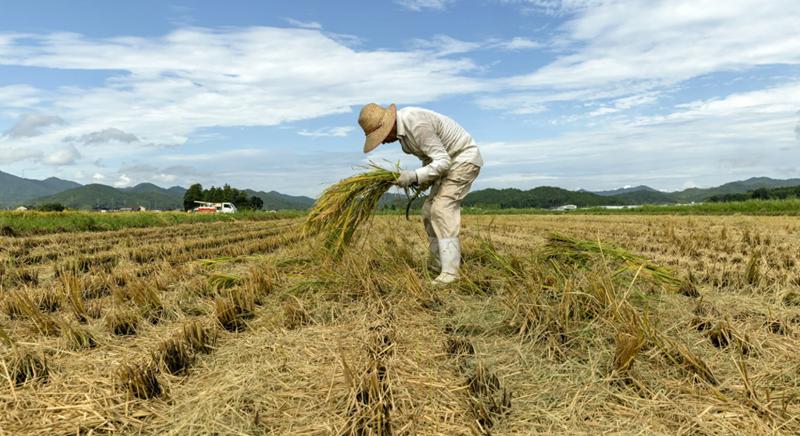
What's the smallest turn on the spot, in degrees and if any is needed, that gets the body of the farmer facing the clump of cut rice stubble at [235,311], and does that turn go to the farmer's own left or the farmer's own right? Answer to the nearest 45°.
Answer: approximately 45° to the farmer's own left

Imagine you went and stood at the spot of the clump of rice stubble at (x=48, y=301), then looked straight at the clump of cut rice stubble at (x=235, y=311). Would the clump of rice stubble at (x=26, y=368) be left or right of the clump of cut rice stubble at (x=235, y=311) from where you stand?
right

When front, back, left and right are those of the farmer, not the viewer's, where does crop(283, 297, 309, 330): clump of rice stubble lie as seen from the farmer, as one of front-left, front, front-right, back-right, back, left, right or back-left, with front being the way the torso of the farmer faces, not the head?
front-left

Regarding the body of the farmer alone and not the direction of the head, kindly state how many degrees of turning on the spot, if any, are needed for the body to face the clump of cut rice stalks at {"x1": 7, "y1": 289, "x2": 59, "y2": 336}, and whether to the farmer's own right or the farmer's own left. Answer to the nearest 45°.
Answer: approximately 45° to the farmer's own left

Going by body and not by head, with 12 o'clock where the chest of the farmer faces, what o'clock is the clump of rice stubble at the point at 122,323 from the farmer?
The clump of rice stubble is roughly at 11 o'clock from the farmer.

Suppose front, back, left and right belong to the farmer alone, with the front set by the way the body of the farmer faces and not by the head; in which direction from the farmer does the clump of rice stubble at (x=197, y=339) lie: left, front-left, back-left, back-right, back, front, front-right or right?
front-left

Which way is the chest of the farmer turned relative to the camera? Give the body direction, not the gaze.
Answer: to the viewer's left

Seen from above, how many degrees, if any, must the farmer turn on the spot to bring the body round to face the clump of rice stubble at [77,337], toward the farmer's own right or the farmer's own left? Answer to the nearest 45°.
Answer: approximately 45° to the farmer's own left

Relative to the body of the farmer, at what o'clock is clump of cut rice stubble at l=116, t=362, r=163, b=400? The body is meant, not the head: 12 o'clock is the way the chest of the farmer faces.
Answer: The clump of cut rice stubble is roughly at 10 o'clock from the farmer.

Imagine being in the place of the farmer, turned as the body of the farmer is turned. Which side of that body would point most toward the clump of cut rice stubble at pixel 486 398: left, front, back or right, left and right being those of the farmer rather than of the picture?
left

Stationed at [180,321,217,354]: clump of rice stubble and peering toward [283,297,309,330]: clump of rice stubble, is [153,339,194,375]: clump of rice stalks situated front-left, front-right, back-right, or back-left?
back-right

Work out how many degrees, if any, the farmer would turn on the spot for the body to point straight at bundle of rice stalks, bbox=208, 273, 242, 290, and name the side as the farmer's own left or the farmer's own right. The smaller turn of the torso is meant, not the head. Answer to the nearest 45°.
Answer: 0° — they already face it

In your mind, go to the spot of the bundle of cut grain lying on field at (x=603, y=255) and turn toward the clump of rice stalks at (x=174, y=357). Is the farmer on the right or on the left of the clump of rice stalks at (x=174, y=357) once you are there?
right

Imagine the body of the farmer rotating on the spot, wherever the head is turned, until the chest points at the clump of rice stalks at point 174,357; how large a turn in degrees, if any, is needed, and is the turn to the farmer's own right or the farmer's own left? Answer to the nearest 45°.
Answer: approximately 45° to the farmer's own left

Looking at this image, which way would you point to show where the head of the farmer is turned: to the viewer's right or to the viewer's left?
to the viewer's left

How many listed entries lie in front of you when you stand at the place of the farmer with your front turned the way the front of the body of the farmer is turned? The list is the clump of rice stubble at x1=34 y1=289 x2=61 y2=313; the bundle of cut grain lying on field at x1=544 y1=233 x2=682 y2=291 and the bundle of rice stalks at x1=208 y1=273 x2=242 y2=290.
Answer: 2

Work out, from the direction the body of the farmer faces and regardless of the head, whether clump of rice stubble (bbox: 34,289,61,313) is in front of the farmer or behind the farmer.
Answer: in front
